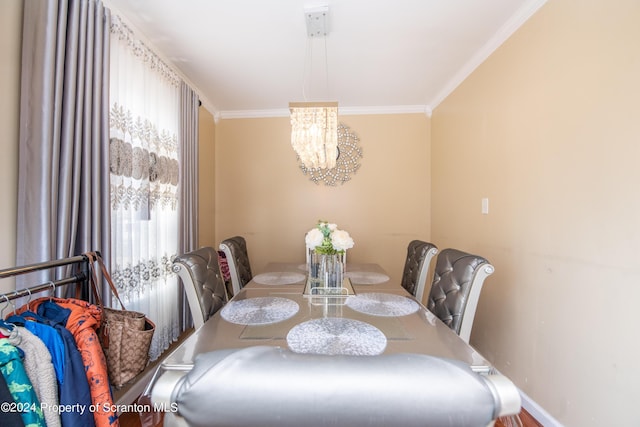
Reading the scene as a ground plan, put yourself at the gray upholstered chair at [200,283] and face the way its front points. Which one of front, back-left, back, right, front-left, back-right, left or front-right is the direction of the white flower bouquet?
front-left

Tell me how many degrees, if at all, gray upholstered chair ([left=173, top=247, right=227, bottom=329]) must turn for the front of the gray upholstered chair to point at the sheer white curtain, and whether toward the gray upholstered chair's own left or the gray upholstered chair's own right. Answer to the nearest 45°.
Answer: approximately 180°

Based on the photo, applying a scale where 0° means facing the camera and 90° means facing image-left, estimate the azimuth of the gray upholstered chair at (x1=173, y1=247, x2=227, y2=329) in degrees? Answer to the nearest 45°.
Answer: approximately 315°

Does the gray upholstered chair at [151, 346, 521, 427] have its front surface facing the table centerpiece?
yes

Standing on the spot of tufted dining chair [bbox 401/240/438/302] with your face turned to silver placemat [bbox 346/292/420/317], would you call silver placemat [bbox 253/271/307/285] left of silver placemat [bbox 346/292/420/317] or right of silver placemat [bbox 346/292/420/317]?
right

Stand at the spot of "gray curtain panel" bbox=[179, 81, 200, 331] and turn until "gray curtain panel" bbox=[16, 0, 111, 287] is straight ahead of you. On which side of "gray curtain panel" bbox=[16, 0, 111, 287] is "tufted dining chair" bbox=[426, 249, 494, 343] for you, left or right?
left

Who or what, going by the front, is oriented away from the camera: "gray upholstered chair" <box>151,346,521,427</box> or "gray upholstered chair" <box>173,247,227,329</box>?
"gray upholstered chair" <box>151,346,521,427</box>

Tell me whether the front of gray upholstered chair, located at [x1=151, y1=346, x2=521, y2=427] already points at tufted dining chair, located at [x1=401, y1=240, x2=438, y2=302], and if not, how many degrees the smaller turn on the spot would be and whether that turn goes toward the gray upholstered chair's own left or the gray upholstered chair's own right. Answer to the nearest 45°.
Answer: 0° — it already faces it

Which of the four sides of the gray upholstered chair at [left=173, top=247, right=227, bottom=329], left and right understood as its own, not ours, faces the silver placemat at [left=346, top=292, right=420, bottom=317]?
front

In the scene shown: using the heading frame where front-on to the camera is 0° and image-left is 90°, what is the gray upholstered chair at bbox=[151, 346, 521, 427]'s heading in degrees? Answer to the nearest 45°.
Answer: approximately 180°

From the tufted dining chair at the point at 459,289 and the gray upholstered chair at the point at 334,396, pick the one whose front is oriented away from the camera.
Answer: the gray upholstered chair

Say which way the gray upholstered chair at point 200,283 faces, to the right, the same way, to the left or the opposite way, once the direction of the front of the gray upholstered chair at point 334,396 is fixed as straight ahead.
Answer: to the right
